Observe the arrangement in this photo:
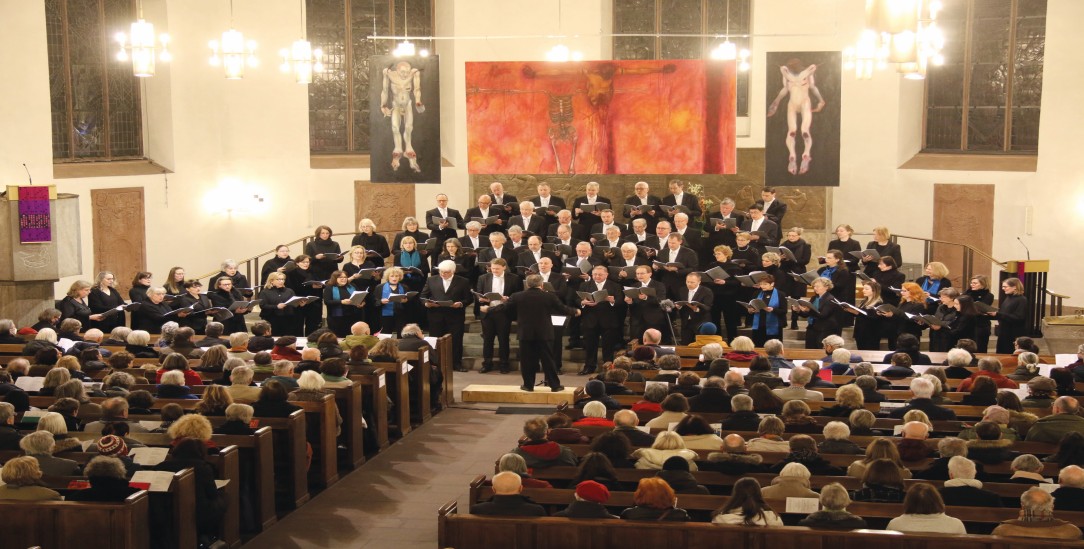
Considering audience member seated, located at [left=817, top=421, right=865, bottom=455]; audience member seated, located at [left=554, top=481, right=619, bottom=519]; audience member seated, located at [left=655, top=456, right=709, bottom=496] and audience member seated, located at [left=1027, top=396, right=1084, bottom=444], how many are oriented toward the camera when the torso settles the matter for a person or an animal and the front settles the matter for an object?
0

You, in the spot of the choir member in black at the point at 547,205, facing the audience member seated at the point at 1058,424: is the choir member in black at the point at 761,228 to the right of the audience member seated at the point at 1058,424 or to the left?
left

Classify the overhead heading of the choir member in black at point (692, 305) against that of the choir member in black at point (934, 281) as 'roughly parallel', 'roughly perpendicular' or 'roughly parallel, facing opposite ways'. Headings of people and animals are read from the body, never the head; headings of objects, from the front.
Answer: roughly parallel

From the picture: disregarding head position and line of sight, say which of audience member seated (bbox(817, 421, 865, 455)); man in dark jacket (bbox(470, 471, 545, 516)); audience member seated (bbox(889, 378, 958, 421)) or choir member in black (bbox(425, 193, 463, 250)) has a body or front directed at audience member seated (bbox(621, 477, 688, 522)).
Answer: the choir member in black

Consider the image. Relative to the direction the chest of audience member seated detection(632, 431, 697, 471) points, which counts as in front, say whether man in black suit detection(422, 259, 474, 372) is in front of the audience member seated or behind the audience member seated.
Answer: in front

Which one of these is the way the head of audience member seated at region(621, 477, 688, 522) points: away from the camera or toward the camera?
away from the camera

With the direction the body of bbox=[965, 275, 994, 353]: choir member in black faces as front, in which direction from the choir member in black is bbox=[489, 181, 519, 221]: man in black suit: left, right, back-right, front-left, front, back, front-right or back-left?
front-right

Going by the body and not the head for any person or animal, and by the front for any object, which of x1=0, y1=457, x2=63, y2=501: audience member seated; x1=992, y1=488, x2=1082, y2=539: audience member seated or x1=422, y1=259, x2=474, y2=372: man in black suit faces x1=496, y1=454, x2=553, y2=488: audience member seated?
the man in black suit

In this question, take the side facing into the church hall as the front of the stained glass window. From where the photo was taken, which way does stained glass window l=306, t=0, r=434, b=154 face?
toward the camera

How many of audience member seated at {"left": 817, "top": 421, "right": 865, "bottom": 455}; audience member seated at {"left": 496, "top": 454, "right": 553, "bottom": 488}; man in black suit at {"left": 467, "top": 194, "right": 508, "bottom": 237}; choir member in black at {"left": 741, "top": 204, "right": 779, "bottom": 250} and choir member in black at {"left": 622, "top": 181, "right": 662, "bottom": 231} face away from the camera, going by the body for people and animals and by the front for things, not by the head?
2

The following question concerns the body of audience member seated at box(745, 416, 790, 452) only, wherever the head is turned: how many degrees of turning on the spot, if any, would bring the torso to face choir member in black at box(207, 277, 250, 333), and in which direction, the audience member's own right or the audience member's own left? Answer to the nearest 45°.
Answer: approximately 45° to the audience member's own left

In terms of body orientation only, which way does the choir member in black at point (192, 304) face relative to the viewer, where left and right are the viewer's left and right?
facing the viewer and to the right of the viewer

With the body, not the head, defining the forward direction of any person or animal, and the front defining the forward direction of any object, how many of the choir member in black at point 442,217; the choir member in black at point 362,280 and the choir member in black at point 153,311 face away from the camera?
0

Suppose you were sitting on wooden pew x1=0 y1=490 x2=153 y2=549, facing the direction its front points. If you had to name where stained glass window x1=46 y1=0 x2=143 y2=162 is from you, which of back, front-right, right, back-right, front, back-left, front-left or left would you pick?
front

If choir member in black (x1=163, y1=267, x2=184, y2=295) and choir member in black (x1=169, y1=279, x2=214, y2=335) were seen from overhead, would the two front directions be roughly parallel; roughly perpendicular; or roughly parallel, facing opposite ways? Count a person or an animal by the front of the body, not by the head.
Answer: roughly parallel

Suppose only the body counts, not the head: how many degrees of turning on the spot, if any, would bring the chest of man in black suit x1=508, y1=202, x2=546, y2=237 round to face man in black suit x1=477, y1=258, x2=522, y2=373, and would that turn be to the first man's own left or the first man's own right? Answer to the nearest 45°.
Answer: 0° — they already face them

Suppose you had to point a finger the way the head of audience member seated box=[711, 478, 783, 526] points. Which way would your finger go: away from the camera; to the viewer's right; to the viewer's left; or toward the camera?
away from the camera

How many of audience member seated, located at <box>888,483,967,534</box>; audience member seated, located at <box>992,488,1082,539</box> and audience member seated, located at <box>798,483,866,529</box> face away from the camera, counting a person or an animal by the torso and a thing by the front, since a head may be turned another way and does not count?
3

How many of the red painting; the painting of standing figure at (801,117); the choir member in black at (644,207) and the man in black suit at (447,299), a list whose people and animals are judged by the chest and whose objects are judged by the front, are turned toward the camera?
4

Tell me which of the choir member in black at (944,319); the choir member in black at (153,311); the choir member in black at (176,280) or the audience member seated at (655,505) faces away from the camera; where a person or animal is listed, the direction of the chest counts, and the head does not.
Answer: the audience member seated
